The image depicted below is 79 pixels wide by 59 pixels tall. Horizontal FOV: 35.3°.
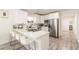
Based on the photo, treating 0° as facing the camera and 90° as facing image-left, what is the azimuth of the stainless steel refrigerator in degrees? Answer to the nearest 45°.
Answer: approximately 45°
